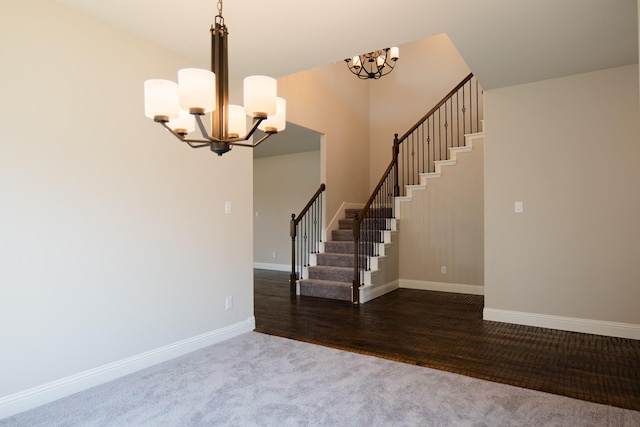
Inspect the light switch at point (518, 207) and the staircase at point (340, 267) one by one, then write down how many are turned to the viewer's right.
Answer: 0

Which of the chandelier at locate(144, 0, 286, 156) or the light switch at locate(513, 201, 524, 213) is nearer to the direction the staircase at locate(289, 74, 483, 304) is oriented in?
the chandelier

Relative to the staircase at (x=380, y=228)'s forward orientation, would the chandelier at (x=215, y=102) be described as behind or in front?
in front

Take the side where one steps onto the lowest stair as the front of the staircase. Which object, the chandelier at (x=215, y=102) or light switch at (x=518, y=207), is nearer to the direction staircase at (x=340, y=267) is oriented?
the chandelier

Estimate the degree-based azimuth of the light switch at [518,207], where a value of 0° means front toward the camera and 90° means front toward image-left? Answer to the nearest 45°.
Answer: approximately 0°

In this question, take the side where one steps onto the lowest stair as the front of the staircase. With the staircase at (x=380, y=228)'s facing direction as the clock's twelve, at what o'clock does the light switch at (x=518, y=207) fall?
The light switch is roughly at 9 o'clock from the staircase.

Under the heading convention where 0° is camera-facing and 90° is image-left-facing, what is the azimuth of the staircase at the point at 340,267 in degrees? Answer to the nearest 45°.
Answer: approximately 45°

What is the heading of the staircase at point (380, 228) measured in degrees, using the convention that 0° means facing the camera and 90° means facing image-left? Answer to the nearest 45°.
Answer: approximately 45°
